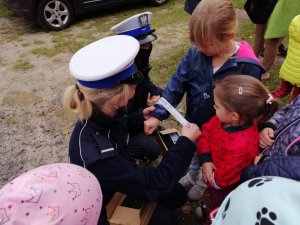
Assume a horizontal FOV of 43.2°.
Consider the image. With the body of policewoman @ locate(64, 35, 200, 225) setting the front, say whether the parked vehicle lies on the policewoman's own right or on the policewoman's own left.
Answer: on the policewoman's own left

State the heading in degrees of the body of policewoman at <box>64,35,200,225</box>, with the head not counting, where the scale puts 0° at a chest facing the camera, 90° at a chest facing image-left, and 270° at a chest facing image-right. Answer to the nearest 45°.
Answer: approximately 270°

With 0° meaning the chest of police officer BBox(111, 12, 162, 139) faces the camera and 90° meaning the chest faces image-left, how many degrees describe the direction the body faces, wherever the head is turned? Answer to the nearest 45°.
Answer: approximately 315°

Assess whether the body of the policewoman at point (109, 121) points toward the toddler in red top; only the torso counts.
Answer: yes

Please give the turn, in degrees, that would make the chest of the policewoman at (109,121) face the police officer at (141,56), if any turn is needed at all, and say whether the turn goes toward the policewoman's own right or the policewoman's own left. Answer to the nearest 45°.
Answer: approximately 90° to the policewoman's own left
